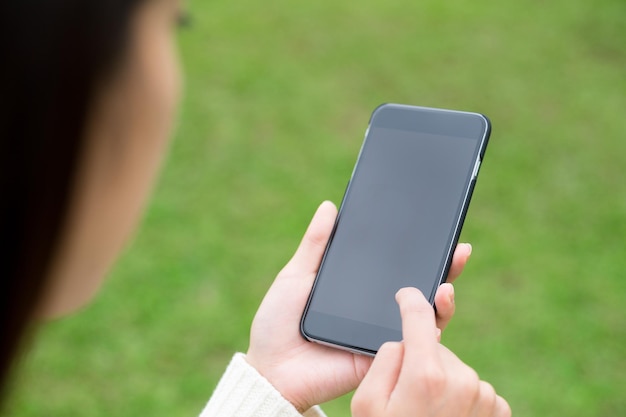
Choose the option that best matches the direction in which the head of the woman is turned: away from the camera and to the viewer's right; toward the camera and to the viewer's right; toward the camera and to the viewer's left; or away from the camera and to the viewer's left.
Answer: away from the camera and to the viewer's right

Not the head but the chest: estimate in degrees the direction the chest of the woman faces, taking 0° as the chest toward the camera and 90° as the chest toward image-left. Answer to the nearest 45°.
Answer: approximately 225°
